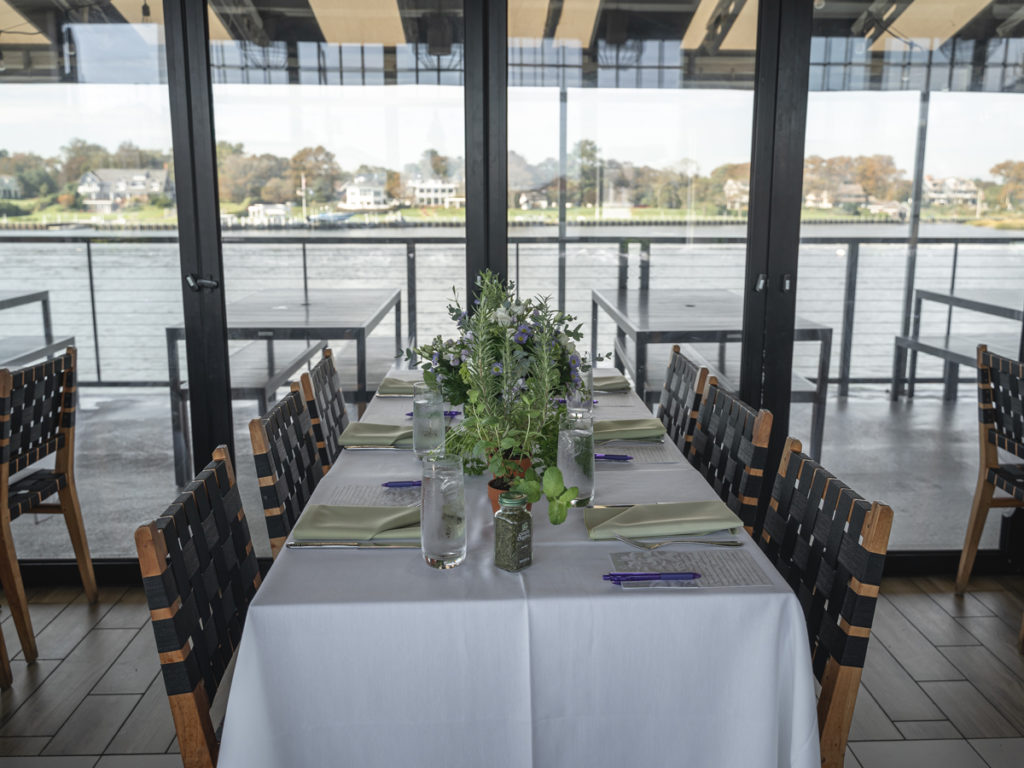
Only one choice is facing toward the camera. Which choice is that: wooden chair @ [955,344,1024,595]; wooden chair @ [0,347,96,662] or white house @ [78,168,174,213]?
the white house

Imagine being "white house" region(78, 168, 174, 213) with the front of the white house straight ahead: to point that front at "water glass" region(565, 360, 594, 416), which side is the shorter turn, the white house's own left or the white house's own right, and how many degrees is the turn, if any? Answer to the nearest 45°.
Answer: approximately 45° to the white house's own left

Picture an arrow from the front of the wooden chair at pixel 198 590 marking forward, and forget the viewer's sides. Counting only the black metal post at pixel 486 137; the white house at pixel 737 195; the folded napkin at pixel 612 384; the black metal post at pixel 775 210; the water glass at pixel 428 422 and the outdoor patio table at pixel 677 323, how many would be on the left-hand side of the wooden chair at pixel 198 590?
6

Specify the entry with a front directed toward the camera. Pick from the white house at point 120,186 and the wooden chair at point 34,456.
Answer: the white house

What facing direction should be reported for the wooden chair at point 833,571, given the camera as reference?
facing the viewer and to the left of the viewer

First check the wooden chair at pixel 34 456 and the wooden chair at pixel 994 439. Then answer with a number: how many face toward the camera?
0

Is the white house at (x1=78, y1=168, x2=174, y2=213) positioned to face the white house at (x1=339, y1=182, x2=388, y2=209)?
no

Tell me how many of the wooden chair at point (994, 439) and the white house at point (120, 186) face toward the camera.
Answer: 1

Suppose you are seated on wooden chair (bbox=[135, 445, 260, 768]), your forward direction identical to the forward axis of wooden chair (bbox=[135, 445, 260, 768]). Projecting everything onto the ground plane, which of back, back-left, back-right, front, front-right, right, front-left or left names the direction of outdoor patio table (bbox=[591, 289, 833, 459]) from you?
left

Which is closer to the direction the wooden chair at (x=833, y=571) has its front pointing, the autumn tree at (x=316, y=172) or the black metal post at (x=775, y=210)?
the autumn tree

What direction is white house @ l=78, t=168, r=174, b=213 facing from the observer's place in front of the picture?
facing the viewer

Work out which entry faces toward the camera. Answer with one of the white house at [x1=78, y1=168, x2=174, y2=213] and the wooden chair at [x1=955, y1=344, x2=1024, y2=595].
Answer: the white house

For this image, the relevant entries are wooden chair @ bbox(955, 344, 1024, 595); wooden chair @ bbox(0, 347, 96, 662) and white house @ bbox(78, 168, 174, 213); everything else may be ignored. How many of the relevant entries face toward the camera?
1

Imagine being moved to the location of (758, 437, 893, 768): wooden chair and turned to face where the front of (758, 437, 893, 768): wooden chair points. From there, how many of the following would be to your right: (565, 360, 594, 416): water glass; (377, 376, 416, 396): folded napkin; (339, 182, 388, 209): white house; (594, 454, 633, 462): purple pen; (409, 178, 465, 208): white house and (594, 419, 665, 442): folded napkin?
6

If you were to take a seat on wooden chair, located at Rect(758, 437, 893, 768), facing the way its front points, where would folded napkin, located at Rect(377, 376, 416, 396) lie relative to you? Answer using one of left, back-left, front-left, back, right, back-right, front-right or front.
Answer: right
